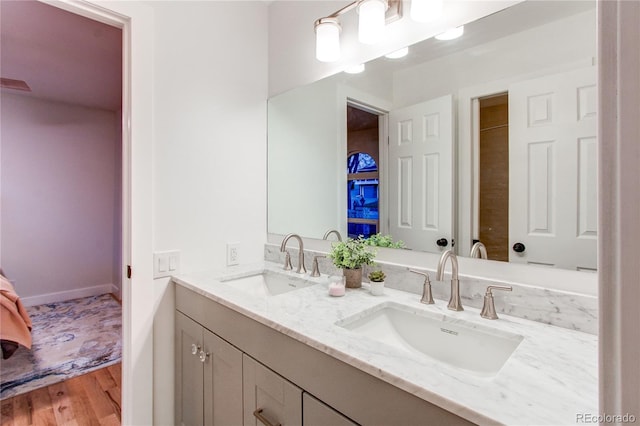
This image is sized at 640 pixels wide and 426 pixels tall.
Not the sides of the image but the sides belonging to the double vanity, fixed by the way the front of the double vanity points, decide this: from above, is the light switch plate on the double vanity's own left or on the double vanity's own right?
on the double vanity's own right

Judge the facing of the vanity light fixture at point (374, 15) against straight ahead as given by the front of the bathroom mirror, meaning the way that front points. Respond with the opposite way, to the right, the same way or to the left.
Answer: the same way

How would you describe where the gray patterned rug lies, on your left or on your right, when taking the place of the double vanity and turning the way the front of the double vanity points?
on your right

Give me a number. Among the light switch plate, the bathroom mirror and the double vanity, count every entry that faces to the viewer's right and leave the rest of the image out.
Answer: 0

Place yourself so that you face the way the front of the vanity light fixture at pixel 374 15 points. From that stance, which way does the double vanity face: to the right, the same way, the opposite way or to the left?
the same way

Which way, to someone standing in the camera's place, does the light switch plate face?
facing the viewer

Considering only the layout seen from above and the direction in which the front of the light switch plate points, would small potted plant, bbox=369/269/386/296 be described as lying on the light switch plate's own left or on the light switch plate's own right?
on the light switch plate's own left

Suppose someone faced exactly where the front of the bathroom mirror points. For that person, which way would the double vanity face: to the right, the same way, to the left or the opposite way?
the same way

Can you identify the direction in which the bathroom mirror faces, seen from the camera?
facing the viewer and to the left of the viewer
